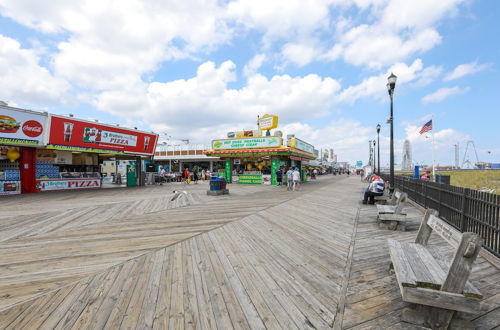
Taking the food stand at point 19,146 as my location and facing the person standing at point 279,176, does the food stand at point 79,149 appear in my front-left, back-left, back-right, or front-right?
front-left

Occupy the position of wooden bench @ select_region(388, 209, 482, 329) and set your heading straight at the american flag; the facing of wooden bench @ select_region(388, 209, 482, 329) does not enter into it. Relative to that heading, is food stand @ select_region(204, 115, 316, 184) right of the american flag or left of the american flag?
left

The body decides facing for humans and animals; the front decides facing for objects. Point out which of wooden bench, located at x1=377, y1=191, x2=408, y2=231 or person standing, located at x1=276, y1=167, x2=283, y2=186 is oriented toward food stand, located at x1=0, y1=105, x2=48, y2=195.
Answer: the wooden bench

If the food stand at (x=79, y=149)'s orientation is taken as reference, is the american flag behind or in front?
in front

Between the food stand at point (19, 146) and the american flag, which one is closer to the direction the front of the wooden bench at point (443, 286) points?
the food stand

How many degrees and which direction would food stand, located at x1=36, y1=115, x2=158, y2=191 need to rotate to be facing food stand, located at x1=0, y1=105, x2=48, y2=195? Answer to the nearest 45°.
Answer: approximately 90° to its right

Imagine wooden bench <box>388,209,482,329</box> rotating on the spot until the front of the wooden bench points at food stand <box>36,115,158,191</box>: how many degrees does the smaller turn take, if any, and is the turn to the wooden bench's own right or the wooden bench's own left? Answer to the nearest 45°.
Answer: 0° — it already faces it

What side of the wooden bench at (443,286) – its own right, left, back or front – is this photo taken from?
left

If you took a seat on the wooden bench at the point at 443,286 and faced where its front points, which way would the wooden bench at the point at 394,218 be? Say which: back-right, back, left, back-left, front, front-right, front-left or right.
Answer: right

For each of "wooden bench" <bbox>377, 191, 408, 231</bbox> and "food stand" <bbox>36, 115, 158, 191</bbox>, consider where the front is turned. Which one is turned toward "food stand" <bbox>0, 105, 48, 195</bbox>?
the wooden bench

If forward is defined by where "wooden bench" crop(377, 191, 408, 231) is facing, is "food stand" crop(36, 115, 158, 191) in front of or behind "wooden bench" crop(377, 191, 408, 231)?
in front

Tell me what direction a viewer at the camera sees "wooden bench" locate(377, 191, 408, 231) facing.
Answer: facing to the left of the viewer

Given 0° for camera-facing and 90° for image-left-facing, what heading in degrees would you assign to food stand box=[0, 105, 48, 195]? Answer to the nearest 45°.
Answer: approximately 315°
